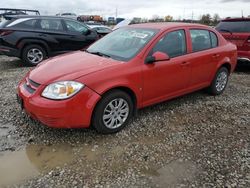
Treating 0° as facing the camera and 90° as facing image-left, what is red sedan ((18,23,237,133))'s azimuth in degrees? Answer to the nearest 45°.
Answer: approximately 45°

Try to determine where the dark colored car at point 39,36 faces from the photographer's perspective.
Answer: facing away from the viewer and to the right of the viewer
